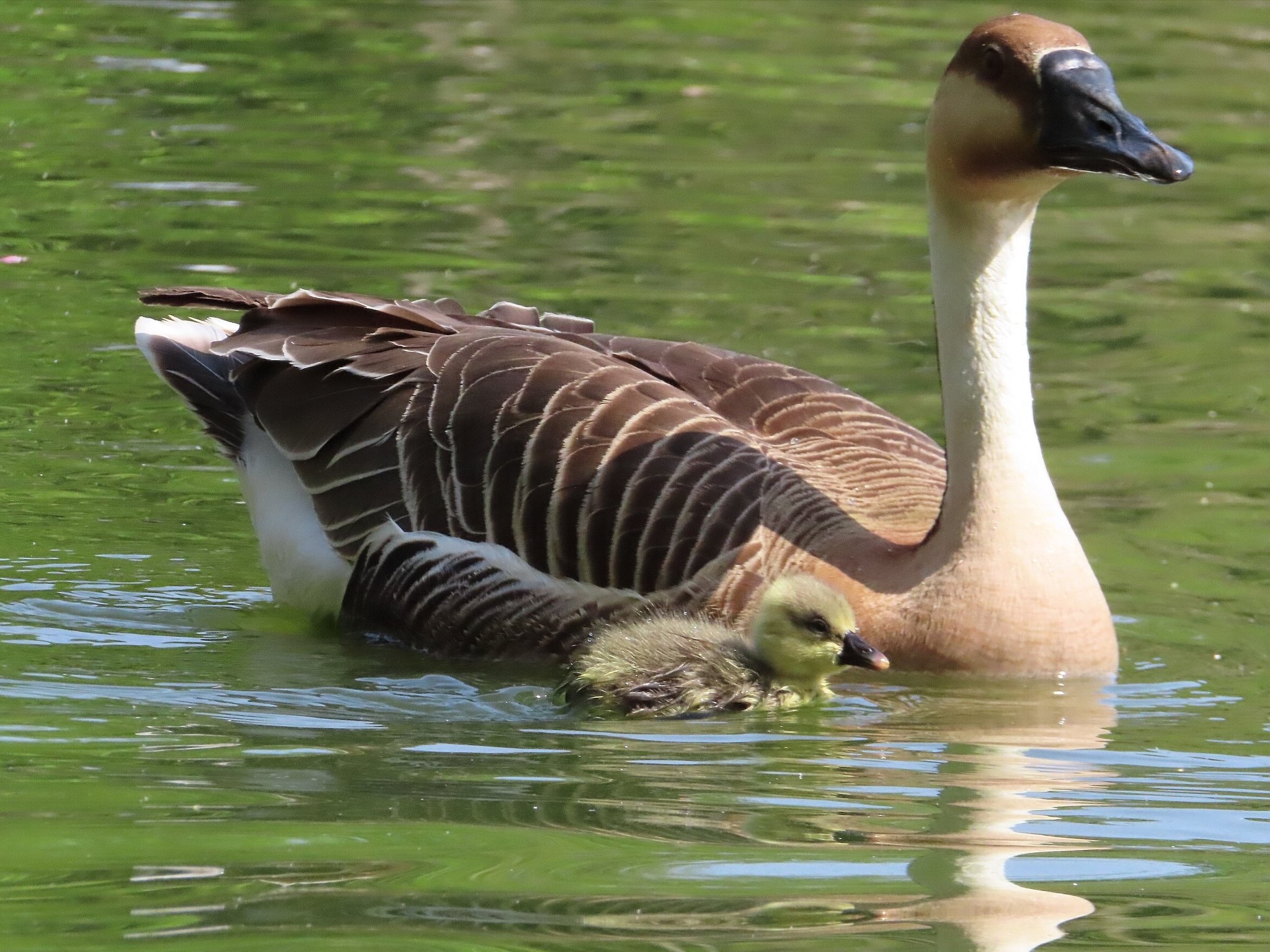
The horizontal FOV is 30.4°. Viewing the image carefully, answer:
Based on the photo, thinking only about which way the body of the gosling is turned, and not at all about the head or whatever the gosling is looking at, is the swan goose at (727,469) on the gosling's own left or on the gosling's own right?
on the gosling's own left

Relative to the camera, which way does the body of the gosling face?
to the viewer's right
